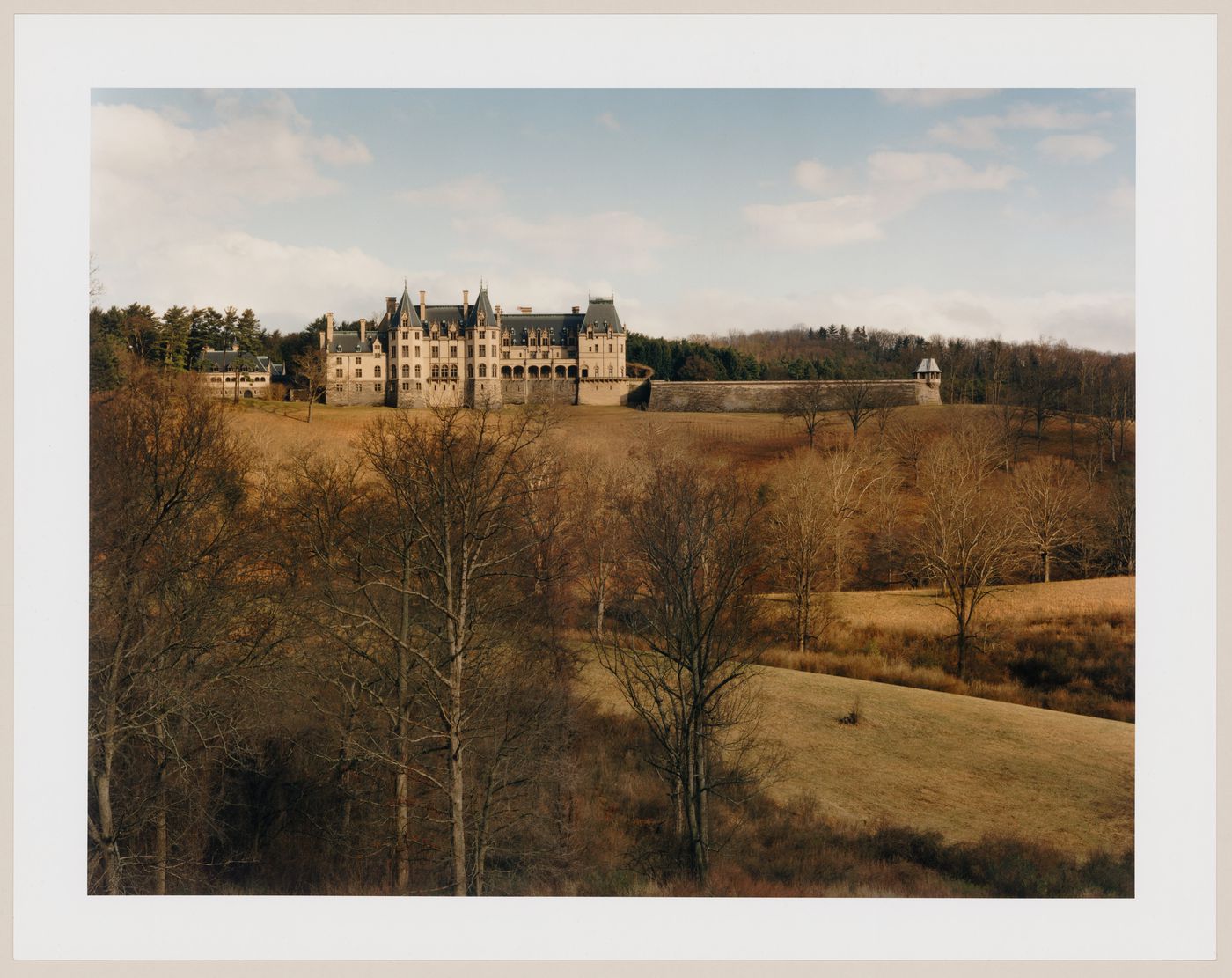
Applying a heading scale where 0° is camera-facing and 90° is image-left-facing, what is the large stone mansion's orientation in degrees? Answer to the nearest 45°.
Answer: approximately 180°

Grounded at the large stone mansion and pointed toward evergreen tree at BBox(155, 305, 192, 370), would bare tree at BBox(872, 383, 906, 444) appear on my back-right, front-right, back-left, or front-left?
back-left

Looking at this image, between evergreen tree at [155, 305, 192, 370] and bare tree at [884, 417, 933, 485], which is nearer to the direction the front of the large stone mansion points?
the bare tree

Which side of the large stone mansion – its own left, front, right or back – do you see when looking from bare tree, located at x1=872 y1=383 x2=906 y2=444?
right

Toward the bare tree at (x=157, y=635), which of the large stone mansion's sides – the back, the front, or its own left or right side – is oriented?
front
